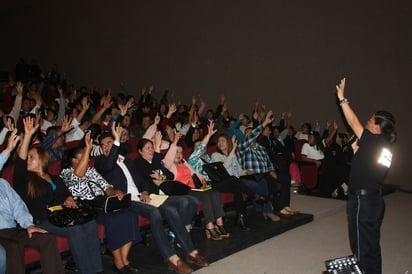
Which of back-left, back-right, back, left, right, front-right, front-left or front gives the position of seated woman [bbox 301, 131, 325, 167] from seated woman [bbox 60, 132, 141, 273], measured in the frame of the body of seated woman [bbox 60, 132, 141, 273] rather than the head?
left

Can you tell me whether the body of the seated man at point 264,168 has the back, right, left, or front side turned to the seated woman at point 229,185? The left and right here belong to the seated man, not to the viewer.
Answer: right

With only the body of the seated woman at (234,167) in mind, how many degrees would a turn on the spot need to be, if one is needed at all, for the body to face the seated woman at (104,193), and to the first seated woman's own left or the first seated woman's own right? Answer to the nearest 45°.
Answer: approximately 90° to the first seated woman's own right

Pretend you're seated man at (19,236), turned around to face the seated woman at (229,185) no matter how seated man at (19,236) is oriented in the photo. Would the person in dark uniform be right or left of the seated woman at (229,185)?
right

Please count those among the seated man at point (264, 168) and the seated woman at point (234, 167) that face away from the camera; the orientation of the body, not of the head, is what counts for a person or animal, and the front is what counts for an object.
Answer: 0

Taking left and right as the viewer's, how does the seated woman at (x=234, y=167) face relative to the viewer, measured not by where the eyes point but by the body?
facing the viewer and to the right of the viewer

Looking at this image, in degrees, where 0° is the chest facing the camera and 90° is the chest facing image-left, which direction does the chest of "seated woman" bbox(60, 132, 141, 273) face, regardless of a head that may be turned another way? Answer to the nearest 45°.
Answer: approximately 315°
